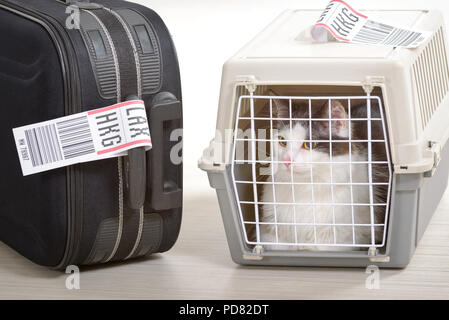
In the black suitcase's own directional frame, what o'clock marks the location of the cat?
The cat is roughly at 8 o'clock from the black suitcase.

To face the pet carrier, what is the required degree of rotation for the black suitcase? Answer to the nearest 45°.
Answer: approximately 135° to its left

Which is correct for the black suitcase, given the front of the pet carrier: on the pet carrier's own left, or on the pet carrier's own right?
on the pet carrier's own right

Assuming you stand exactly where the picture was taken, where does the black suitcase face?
facing the viewer and to the left of the viewer

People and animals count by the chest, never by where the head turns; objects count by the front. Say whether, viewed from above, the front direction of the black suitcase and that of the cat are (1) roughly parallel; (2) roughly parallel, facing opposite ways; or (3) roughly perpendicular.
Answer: roughly parallel

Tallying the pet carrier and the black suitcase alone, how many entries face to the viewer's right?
0

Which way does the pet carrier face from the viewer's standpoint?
toward the camera

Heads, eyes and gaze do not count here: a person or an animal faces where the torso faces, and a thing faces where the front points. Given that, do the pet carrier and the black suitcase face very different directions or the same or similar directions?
same or similar directions

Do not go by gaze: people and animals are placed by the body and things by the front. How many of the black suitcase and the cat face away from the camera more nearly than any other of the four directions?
0
